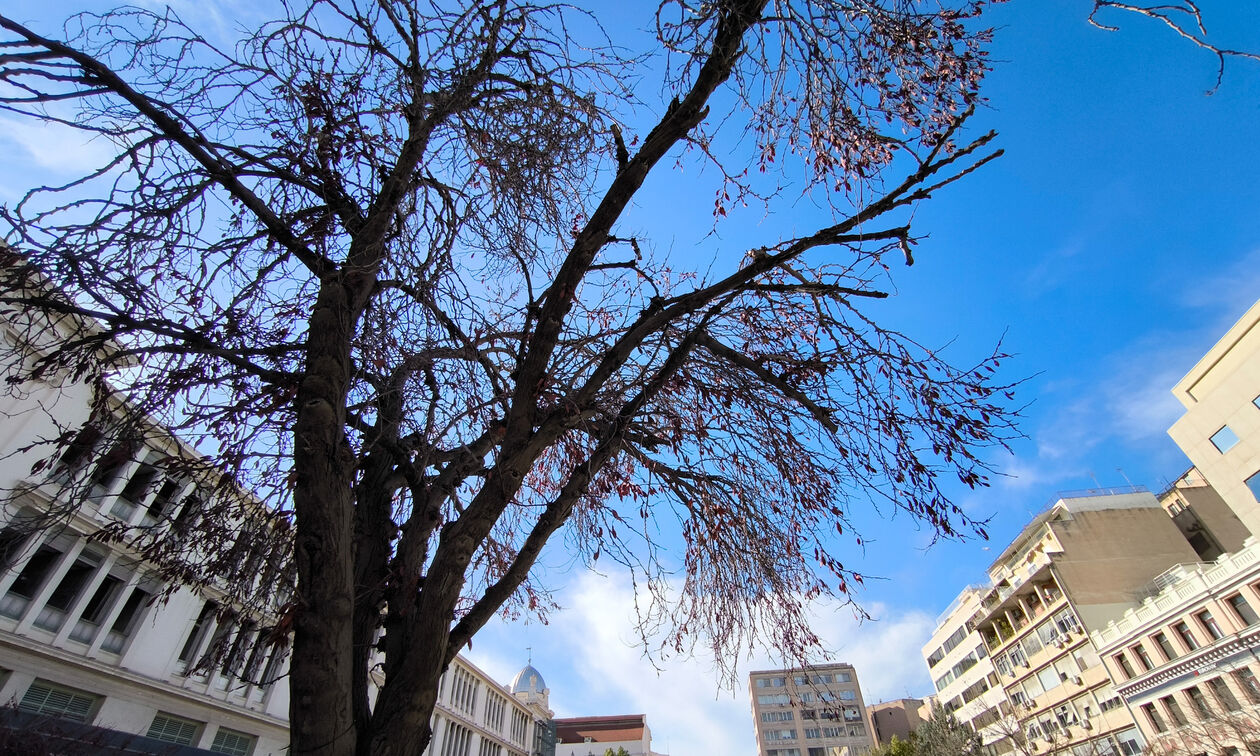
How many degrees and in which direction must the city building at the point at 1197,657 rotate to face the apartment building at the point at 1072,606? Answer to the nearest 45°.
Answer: approximately 90° to its right

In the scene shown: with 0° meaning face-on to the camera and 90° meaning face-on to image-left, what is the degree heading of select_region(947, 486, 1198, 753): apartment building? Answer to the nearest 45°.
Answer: approximately 45°

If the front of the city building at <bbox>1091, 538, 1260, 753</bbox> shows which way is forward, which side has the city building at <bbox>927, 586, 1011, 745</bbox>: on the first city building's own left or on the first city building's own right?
on the first city building's own right

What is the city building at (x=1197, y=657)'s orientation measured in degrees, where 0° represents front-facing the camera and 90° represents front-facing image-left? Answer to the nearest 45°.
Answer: approximately 45°

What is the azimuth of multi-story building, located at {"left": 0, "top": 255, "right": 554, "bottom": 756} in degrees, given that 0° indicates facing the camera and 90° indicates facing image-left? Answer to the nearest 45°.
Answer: approximately 315°

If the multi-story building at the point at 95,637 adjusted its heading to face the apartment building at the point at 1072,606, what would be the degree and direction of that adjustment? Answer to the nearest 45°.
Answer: approximately 45° to its left

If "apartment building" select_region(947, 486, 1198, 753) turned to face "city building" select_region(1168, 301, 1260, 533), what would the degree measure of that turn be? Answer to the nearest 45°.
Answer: approximately 90° to its left

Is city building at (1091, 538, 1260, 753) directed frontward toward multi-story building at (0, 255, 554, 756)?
yes
